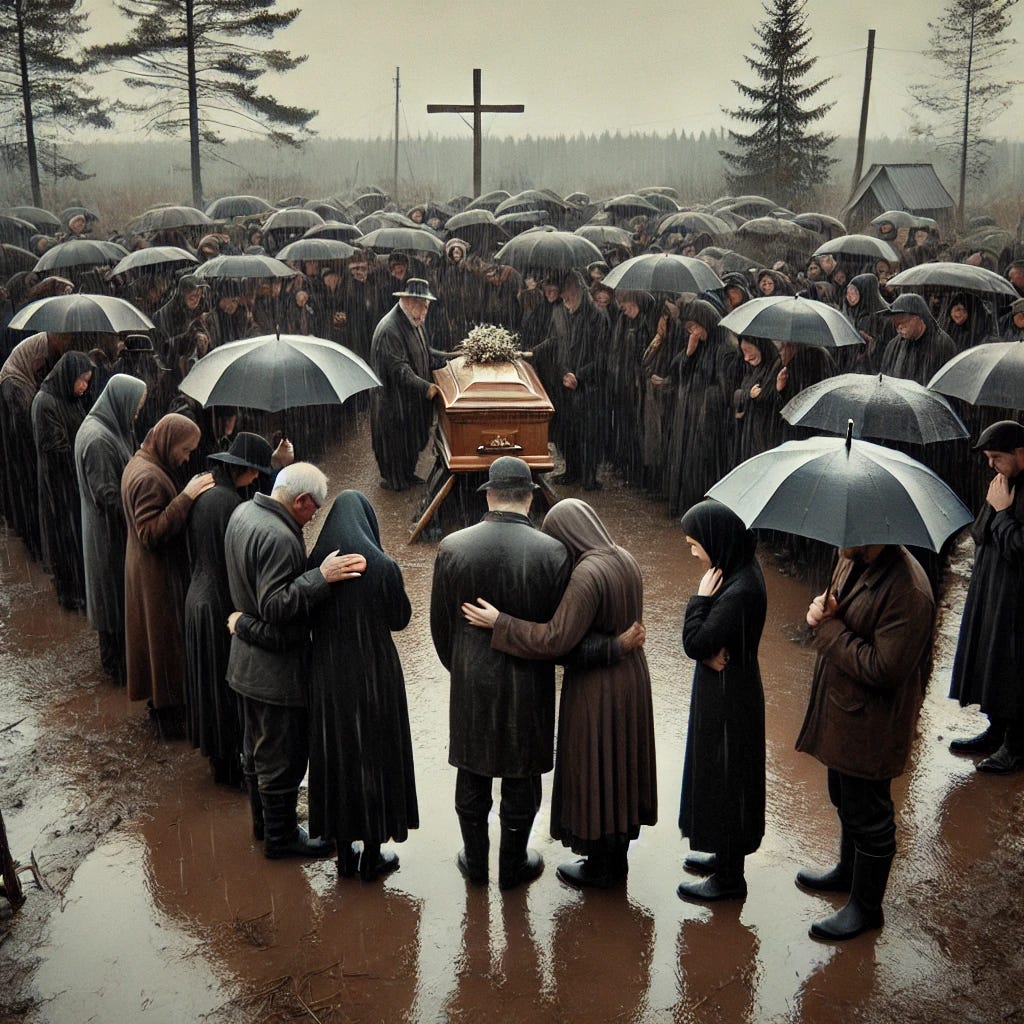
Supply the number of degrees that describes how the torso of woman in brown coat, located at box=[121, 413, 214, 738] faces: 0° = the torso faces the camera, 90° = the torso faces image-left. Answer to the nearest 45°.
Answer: approximately 270°

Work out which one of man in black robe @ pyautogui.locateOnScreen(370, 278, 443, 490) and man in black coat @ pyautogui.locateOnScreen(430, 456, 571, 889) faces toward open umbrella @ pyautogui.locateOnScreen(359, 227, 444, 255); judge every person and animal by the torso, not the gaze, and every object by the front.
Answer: man in black coat @ pyautogui.locateOnScreen(430, 456, 571, 889)

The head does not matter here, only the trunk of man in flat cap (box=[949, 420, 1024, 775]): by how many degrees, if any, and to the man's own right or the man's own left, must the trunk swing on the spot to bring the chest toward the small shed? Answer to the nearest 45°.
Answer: approximately 90° to the man's own right

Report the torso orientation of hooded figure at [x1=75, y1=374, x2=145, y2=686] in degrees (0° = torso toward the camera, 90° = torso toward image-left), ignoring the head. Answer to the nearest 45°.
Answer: approximately 270°

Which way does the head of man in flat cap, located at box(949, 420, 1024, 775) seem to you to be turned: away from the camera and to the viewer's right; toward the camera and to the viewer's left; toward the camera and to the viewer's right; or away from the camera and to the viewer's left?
toward the camera and to the viewer's left

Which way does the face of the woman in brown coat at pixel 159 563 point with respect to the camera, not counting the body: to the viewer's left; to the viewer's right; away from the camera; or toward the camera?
to the viewer's right

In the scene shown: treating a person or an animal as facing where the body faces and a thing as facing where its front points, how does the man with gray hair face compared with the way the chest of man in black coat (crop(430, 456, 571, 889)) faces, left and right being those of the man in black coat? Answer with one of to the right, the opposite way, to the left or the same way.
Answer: to the right

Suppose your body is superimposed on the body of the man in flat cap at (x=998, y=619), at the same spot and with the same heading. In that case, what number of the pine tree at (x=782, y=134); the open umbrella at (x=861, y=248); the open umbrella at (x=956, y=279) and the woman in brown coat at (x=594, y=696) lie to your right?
3

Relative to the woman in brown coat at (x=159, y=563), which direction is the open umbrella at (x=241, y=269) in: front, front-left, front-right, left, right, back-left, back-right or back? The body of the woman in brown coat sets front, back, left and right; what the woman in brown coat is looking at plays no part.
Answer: left

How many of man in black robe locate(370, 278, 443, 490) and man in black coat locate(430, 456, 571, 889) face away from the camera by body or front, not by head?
1

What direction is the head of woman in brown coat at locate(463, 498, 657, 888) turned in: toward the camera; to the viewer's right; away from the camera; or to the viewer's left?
away from the camera

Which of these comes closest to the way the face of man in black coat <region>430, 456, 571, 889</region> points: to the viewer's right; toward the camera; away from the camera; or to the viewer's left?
away from the camera
